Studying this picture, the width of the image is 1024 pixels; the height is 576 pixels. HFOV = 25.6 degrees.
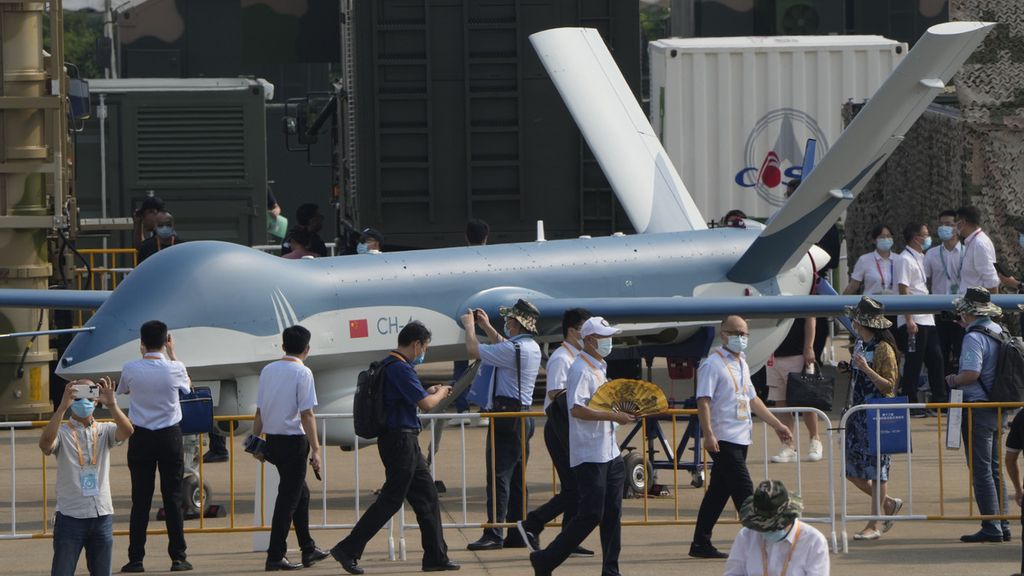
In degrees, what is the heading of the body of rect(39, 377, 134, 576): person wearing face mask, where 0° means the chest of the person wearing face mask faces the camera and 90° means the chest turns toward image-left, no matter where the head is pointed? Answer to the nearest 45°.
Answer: approximately 0°

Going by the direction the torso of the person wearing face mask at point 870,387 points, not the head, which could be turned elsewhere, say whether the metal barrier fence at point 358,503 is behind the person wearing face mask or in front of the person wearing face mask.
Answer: in front

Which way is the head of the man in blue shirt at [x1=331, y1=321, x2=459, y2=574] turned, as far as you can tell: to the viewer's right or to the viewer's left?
to the viewer's right

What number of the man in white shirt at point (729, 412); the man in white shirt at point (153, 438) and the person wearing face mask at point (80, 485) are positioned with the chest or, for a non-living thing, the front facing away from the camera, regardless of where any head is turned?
1

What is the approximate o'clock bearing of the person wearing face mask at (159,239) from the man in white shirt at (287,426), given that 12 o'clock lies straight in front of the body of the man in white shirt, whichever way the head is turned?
The person wearing face mask is roughly at 10 o'clock from the man in white shirt.

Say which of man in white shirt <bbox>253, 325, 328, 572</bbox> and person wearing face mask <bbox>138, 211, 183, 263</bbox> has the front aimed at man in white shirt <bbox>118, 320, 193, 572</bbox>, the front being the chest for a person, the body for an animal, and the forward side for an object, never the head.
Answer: the person wearing face mask

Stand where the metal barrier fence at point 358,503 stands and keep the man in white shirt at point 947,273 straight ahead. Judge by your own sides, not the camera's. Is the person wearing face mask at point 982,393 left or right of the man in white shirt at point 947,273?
right

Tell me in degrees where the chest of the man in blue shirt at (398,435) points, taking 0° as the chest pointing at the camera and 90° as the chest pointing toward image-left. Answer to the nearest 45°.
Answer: approximately 270°

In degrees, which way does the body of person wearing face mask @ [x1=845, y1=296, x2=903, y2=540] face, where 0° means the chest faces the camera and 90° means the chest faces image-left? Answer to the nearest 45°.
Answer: approximately 90°

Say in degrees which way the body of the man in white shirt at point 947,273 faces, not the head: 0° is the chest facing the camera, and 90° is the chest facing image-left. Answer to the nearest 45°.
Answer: approximately 0°

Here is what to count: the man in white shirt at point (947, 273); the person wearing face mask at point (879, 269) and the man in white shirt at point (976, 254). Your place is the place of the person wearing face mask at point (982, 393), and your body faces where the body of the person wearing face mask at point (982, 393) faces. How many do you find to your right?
3

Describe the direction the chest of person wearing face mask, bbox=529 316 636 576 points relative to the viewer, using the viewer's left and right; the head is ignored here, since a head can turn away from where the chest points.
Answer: facing to the right of the viewer

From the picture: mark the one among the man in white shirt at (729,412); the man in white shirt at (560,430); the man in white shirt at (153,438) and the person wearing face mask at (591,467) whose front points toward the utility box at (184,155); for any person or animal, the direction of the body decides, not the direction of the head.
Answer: the man in white shirt at (153,438)

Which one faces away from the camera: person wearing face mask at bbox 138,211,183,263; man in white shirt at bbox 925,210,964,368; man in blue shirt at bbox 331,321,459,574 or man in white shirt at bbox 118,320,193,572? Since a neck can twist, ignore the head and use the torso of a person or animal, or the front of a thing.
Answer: man in white shirt at bbox 118,320,193,572

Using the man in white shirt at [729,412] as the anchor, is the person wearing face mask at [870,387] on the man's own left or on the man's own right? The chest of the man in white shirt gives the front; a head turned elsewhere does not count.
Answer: on the man's own left

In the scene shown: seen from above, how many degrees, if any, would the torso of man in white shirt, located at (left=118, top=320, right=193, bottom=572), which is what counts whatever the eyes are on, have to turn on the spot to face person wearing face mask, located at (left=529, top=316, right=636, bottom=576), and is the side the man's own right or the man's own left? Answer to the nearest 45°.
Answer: approximately 135° to the man's own right

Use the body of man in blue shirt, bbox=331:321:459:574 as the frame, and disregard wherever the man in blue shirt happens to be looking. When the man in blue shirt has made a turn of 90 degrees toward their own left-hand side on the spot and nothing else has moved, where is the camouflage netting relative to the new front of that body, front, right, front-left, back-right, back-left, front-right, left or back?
front-right
